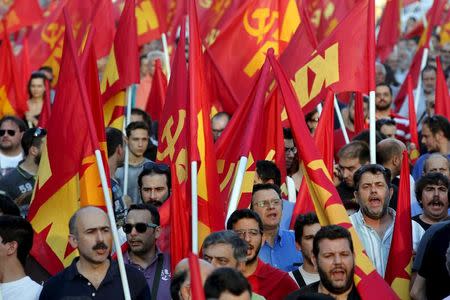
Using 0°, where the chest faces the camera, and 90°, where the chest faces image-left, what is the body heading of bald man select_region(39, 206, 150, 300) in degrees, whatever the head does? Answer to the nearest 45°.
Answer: approximately 315°

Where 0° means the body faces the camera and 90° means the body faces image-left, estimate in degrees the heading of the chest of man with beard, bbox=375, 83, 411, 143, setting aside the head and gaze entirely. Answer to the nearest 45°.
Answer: approximately 0°

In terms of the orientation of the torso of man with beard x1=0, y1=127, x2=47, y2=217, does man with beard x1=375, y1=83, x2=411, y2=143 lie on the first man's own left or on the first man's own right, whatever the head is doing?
on the first man's own left

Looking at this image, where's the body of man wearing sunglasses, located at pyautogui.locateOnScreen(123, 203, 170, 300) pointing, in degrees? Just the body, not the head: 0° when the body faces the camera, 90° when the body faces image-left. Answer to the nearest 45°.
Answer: approximately 45°

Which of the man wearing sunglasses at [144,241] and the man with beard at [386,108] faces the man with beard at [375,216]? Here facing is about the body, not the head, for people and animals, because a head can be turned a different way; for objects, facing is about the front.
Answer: the man with beard at [386,108]

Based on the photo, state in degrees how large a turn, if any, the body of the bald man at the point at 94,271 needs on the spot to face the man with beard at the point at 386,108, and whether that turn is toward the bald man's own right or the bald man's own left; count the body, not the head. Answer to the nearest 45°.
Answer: approximately 90° to the bald man's own left

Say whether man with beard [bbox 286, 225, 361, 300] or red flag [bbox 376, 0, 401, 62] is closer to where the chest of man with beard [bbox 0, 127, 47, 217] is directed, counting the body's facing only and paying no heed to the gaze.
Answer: the man with beard

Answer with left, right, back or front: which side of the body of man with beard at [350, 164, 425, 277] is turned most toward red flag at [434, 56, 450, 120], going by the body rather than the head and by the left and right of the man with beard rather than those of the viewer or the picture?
back

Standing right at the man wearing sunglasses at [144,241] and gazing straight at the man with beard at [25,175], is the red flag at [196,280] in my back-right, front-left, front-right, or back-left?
back-left

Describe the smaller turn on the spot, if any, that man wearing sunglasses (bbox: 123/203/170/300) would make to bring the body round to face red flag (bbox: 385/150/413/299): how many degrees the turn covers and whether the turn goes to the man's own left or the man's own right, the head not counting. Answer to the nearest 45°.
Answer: approximately 135° to the man's own left

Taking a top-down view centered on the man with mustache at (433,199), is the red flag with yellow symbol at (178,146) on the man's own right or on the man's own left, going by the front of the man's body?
on the man's own right
